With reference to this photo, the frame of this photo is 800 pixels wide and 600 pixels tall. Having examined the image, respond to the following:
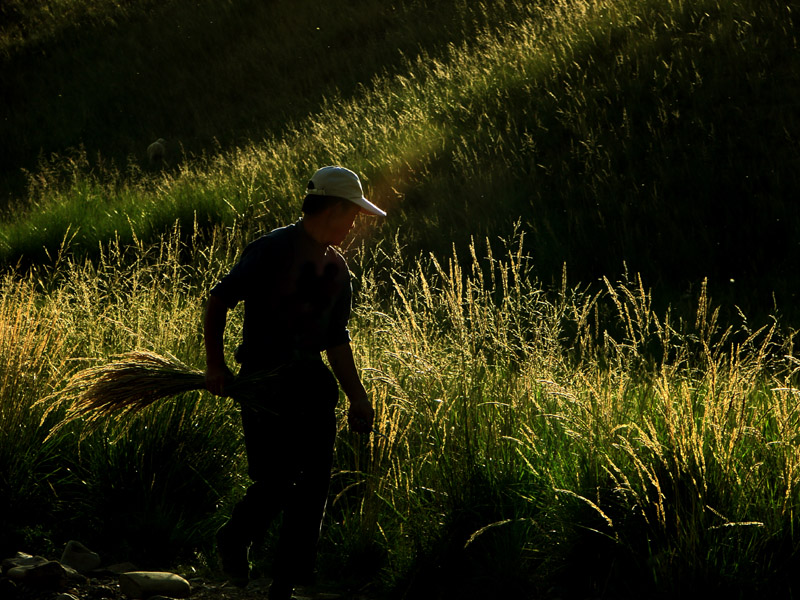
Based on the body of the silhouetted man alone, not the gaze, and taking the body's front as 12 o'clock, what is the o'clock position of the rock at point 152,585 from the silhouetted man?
The rock is roughly at 5 o'clock from the silhouetted man.

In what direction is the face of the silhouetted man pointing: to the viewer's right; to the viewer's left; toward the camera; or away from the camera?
to the viewer's right

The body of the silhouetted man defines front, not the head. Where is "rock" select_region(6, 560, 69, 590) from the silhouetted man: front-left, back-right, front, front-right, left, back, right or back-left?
back-right

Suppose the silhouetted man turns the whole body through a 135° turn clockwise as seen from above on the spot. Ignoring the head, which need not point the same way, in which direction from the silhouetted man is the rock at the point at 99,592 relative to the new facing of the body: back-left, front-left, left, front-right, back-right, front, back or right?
front

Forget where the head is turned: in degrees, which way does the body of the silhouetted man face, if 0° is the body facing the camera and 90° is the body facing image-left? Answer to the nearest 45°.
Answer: approximately 315°

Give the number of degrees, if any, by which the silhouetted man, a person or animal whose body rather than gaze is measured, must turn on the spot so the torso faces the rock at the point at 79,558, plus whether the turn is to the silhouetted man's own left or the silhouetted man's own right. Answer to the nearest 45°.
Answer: approximately 180°

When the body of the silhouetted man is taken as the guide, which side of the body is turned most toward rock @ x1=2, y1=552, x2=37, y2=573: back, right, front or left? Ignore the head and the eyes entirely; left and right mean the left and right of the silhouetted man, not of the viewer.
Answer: back
